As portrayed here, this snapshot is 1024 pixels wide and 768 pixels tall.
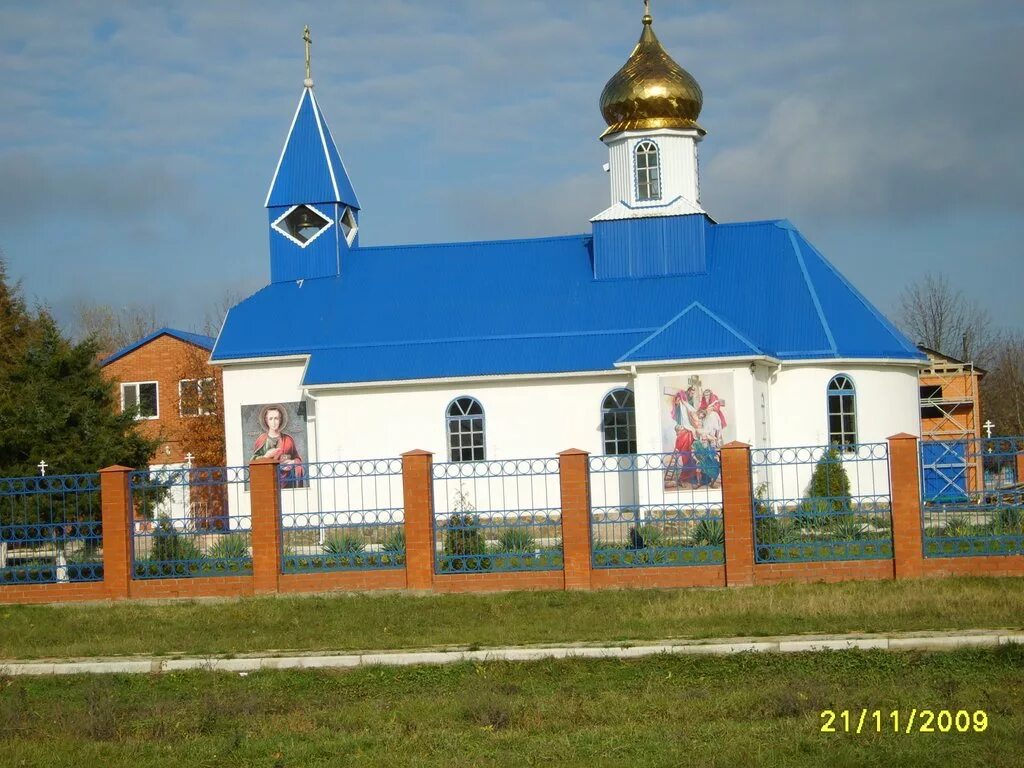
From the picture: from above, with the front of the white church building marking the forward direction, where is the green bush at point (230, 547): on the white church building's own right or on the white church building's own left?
on the white church building's own left

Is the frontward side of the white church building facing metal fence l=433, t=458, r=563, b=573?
no

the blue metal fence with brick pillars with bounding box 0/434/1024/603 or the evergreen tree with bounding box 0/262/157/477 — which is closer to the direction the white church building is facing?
the evergreen tree

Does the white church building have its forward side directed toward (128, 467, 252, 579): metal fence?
no

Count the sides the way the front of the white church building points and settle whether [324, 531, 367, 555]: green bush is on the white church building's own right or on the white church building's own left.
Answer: on the white church building's own left

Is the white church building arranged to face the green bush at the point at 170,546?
no

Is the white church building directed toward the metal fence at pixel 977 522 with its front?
no

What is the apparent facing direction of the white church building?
to the viewer's left

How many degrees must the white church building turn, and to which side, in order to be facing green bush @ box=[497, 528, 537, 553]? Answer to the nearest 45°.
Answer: approximately 90° to its left

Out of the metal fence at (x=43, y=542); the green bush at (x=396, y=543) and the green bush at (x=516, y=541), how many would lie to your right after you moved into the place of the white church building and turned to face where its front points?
0

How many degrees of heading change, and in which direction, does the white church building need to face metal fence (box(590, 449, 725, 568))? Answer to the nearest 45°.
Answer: approximately 90° to its left
